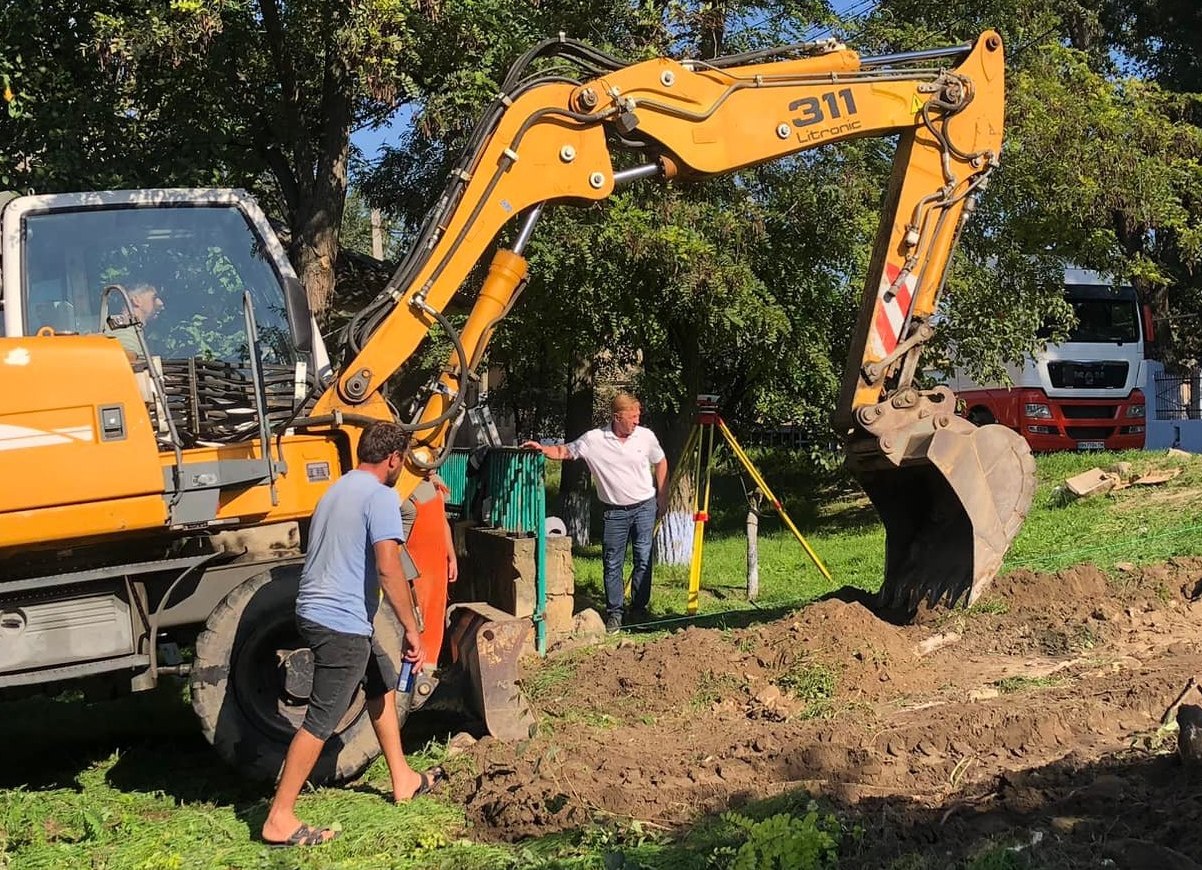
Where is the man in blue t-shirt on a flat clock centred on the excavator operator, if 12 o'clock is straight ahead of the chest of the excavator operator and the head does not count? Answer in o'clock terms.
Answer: The man in blue t-shirt is roughly at 2 o'clock from the excavator operator.

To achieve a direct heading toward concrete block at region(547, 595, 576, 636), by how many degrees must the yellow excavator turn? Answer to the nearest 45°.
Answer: approximately 45° to its left

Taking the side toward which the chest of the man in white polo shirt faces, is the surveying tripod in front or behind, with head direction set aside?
behind

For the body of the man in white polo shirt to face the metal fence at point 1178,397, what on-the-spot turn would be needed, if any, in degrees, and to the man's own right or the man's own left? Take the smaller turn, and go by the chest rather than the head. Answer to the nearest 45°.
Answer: approximately 135° to the man's own left

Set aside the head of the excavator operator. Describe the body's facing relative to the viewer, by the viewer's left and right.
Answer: facing to the right of the viewer

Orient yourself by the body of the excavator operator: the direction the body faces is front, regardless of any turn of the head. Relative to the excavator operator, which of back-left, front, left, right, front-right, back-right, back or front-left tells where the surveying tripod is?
front-left

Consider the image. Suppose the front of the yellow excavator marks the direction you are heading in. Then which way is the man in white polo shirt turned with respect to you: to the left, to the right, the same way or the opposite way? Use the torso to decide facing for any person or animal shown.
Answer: to the right

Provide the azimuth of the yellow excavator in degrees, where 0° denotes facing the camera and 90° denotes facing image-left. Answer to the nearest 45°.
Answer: approximately 270°

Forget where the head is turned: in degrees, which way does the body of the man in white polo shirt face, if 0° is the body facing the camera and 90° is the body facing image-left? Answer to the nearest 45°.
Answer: approximately 0°

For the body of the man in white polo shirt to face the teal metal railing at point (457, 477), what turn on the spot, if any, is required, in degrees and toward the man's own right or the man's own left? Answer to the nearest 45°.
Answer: approximately 135° to the man's own right

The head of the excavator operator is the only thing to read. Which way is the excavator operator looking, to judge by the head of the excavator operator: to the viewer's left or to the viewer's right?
to the viewer's right

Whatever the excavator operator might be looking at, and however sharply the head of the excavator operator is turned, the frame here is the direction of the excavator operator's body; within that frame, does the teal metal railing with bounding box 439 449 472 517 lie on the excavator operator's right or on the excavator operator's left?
on the excavator operator's left
